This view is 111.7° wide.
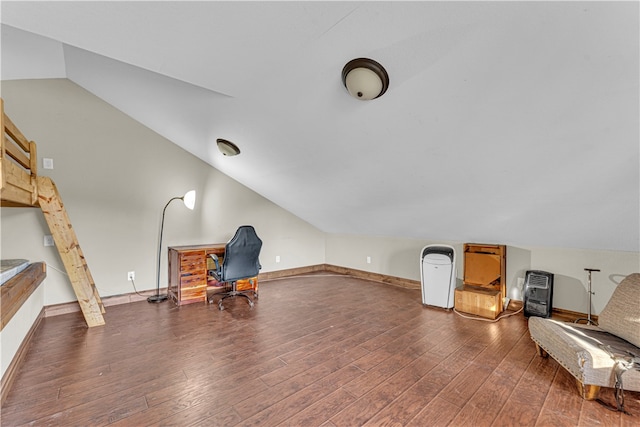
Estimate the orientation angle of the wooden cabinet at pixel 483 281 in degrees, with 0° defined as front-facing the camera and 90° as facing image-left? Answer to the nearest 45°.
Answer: approximately 45°

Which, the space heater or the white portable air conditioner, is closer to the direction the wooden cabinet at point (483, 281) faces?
the white portable air conditioner

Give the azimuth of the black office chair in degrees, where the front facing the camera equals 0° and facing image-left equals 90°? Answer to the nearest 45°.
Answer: approximately 135°

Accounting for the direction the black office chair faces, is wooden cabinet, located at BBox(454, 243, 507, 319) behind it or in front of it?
behind
